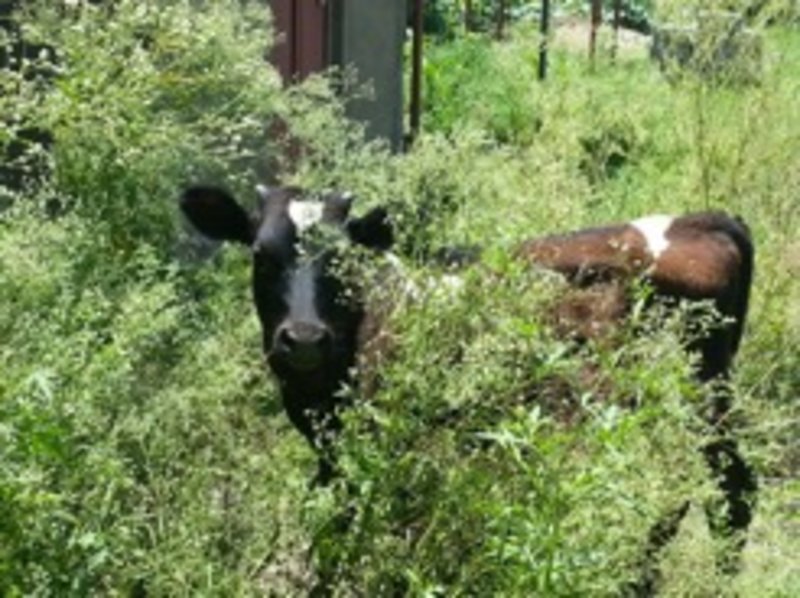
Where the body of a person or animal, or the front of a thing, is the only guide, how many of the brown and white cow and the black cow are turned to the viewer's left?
1

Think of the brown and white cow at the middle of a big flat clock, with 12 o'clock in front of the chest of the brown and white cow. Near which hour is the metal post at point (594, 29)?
The metal post is roughly at 3 o'clock from the brown and white cow.

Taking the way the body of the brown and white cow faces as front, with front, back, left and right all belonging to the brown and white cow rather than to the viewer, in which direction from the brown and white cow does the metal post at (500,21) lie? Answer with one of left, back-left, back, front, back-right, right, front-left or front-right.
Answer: right

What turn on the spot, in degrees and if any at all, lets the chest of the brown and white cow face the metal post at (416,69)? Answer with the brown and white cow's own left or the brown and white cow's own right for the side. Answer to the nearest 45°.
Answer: approximately 90° to the brown and white cow's own right

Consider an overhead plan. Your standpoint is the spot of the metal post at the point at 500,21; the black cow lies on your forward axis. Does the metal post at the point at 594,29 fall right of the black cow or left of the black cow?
left

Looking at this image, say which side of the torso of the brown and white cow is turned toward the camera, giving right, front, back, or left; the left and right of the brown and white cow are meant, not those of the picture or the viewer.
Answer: left

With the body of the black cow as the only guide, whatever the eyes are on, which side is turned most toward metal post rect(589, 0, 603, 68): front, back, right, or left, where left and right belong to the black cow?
back

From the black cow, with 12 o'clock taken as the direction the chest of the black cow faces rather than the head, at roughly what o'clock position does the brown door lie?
The brown door is roughly at 6 o'clock from the black cow.

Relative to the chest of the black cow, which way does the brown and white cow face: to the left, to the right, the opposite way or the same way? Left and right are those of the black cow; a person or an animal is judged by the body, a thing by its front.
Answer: to the right

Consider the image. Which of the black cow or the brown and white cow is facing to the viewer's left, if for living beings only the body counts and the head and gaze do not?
the brown and white cow

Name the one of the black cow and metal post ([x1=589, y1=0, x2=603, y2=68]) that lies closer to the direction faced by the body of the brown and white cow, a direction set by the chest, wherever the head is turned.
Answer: the black cow
